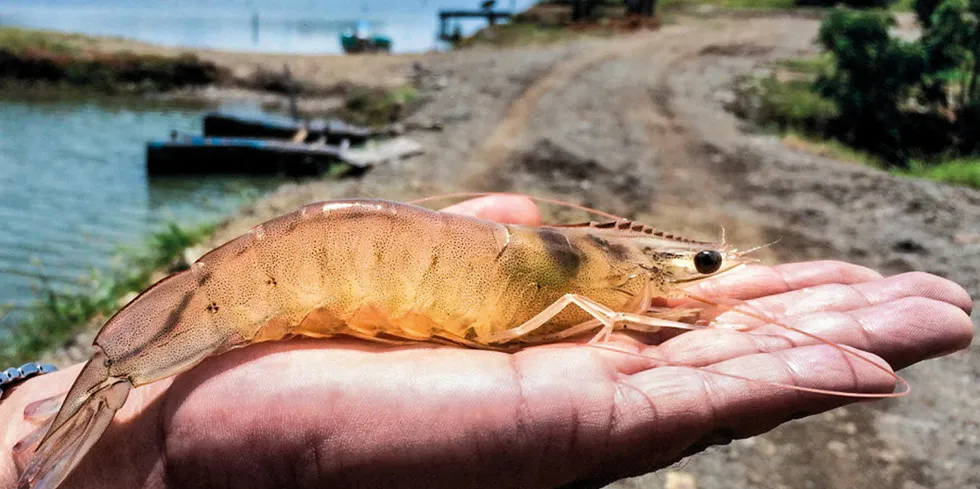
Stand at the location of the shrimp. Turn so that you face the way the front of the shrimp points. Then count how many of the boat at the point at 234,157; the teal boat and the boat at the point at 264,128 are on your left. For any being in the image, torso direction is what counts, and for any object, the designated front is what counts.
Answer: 3

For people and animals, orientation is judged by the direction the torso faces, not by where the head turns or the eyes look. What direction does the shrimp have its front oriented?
to the viewer's right

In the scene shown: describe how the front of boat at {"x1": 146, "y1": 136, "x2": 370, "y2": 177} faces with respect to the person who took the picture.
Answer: facing to the right of the viewer

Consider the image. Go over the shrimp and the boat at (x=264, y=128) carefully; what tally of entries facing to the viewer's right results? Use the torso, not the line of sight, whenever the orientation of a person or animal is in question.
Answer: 2

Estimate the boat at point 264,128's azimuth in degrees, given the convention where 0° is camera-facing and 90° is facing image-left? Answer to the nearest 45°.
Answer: approximately 270°

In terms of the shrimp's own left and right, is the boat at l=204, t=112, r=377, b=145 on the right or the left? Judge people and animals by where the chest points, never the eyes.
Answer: on its left

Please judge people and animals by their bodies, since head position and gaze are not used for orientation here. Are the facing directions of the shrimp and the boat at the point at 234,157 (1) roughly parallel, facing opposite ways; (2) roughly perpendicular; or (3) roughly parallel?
roughly parallel

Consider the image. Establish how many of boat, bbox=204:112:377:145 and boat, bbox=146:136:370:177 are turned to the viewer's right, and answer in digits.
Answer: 2
